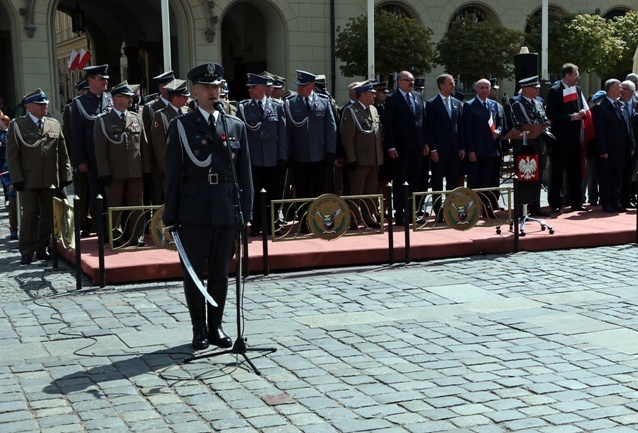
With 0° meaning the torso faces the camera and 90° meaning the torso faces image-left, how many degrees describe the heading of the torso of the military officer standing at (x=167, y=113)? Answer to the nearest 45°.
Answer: approximately 315°

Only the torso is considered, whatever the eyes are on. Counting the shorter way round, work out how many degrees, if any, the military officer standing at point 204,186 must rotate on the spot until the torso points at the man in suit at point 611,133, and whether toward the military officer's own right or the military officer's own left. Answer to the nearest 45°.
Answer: approximately 135° to the military officer's own left

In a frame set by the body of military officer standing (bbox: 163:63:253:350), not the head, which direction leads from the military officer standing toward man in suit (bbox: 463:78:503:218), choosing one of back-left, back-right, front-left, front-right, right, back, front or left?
back-left

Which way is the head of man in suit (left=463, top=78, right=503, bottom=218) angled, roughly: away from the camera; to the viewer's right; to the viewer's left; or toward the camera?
toward the camera

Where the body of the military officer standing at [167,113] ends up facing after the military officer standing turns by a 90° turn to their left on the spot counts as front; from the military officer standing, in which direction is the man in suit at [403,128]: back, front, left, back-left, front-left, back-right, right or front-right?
front-right

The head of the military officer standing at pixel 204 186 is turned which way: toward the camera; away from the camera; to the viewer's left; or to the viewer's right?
toward the camera

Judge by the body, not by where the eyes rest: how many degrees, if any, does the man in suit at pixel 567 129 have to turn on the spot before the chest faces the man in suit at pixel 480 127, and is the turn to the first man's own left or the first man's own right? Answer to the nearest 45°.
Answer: approximately 90° to the first man's own right

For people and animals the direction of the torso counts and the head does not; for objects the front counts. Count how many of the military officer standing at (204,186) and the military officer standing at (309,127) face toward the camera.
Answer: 2

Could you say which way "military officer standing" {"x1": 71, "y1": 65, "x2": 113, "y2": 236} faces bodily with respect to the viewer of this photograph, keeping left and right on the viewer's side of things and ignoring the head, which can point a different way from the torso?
facing the viewer and to the right of the viewer

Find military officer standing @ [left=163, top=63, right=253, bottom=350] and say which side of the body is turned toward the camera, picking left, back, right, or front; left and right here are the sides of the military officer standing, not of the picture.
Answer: front

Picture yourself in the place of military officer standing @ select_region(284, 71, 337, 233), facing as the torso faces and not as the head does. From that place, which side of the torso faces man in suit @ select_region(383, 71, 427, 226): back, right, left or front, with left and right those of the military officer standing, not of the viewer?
left

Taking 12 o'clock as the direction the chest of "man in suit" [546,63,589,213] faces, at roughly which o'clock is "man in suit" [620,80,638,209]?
"man in suit" [620,80,638,209] is roughly at 9 o'clock from "man in suit" [546,63,589,213].

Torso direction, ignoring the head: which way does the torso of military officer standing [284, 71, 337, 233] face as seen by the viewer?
toward the camera
